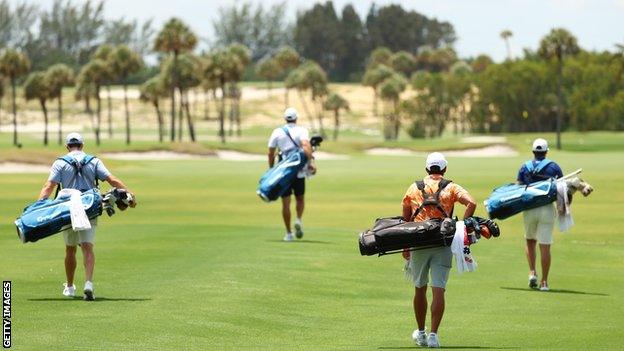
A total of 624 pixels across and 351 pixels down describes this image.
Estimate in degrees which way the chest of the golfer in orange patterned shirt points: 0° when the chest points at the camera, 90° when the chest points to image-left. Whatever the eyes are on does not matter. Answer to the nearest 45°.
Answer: approximately 180°

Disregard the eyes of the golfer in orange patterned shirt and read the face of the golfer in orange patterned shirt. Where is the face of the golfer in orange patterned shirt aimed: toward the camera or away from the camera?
away from the camera
